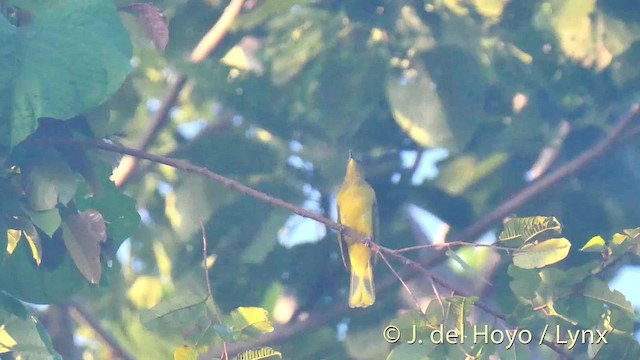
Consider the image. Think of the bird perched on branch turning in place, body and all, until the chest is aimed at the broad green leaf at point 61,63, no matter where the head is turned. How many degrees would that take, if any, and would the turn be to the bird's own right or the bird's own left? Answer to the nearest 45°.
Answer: approximately 45° to the bird's own right

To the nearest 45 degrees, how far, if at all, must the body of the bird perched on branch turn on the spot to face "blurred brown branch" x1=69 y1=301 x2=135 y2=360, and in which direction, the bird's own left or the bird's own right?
approximately 45° to the bird's own right

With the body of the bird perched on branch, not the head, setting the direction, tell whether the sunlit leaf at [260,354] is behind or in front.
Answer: in front

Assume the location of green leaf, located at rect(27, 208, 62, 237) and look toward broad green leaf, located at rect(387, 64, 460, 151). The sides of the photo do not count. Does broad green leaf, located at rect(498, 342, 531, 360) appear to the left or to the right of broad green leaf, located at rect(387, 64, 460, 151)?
right
